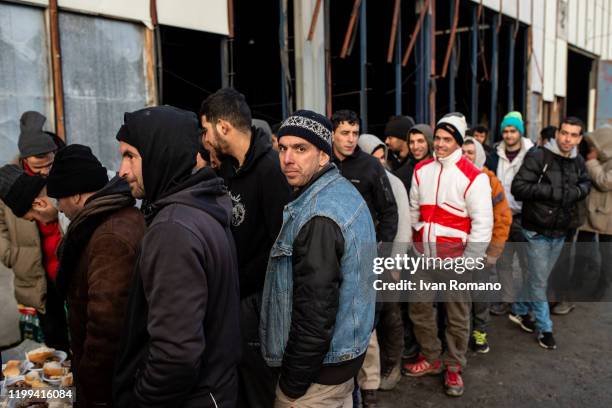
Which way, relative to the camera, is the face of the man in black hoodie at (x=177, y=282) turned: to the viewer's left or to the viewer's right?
to the viewer's left

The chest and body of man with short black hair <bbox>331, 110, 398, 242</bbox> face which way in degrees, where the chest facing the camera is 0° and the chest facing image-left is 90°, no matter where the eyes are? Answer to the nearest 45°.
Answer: approximately 45°

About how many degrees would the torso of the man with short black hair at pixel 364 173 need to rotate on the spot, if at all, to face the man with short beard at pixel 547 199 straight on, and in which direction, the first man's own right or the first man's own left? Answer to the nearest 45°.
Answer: approximately 180°

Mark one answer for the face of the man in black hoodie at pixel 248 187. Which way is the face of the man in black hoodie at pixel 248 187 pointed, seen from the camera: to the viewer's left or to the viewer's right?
to the viewer's left

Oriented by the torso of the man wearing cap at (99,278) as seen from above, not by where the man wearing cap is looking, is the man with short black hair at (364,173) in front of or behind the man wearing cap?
behind

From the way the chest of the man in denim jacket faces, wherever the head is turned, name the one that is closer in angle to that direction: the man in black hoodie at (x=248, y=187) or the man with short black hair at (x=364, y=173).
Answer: the man in black hoodie

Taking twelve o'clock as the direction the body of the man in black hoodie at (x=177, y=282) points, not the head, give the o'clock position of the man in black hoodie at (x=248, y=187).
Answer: the man in black hoodie at (x=248, y=187) is roughly at 4 o'clock from the man in black hoodie at (x=177, y=282).

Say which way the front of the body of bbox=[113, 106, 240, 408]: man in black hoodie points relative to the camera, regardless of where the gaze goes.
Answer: to the viewer's left

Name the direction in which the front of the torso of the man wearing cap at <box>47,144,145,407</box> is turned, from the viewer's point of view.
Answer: to the viewer's left
